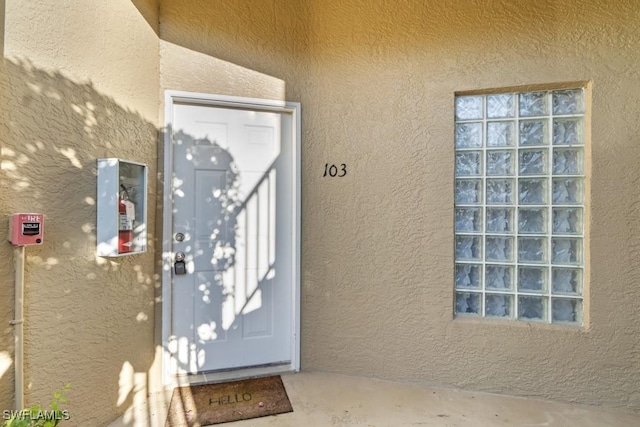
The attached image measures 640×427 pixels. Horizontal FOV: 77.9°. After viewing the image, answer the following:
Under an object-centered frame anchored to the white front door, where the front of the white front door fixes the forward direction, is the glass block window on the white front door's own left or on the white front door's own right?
on the white front door's own left

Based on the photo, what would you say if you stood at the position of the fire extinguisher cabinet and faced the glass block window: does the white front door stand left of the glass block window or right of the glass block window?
left

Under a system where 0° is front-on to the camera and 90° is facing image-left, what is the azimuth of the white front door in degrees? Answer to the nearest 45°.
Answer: approximately 0°

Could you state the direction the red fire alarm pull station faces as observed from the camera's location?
facing the viewer and to the right of the viewer

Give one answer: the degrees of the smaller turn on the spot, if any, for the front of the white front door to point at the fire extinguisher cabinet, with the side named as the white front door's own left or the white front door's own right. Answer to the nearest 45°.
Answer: approximately 45° to the white front door's own right

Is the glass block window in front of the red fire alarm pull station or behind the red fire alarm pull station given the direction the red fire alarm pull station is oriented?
in front

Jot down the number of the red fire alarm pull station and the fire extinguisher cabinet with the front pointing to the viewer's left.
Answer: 0

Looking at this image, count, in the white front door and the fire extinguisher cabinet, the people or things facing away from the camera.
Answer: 0

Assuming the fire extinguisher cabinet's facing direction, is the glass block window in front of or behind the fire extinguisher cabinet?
in front
